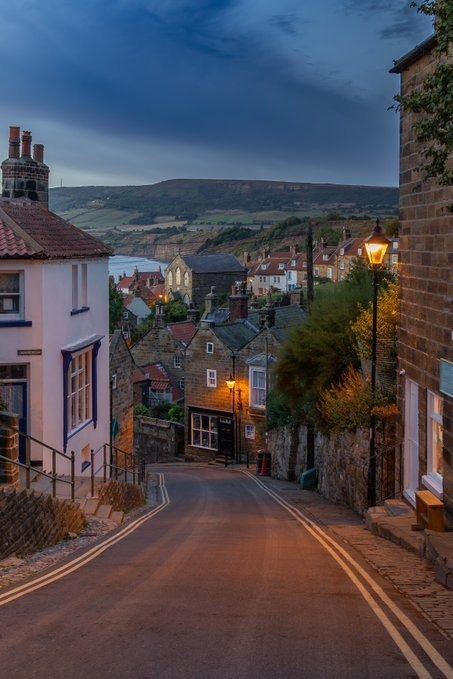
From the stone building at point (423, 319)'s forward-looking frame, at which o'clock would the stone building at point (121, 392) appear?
the stone building at point (121, 392) is roughly at 2 o'clock from the stone building at point (423, 319).

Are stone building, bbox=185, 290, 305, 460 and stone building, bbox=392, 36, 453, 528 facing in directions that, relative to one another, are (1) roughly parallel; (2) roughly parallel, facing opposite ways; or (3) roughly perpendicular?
roughly perpendicular

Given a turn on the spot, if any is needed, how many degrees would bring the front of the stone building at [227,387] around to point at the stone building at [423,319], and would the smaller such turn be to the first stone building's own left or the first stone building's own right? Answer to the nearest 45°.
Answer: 0° — it already faces it

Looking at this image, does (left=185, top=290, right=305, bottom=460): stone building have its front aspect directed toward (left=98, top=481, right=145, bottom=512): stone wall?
yes

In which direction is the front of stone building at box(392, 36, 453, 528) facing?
to the viewer's left

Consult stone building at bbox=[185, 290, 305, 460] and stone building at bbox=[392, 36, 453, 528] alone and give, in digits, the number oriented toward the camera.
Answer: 1

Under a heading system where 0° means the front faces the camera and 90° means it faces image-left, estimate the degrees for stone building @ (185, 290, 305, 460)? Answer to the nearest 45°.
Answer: approximately 0°
